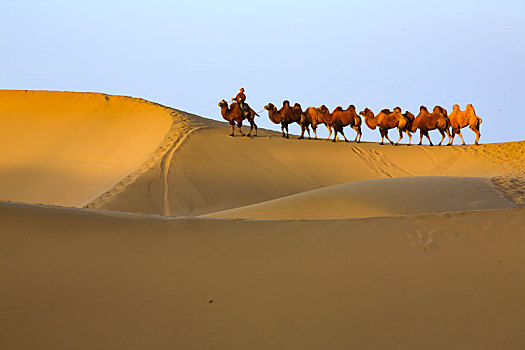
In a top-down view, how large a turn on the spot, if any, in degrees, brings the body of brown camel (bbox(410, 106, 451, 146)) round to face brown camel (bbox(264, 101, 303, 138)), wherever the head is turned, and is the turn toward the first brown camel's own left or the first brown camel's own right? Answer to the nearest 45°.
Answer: approximately 45° to the first brown camel's own left

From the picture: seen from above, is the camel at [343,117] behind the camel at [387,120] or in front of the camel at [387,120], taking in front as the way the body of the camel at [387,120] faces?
in front

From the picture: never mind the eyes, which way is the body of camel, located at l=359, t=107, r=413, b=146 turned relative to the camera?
to the viewer's left

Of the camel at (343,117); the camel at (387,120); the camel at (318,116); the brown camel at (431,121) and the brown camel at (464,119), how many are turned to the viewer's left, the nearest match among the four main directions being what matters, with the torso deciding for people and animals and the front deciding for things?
5

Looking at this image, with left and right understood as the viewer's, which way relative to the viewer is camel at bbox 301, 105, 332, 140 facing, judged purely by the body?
facing to the left of the viewer

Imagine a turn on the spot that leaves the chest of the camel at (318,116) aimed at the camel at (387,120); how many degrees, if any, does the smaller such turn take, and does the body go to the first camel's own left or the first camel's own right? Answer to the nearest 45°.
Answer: approximately 180°

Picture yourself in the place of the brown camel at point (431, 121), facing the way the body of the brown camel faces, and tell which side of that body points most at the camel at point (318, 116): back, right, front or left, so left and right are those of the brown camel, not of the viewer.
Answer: front

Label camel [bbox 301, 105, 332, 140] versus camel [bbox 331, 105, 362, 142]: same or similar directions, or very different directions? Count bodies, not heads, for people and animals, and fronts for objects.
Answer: same or similar directions

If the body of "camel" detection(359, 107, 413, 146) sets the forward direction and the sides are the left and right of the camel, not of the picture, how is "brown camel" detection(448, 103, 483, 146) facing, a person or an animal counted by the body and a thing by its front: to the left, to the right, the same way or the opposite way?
the same way

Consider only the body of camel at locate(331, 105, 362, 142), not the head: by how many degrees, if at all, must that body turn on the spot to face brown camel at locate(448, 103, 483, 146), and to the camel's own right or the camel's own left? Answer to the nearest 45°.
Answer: approximately 180°

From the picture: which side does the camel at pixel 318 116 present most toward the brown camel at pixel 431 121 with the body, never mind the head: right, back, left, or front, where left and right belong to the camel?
back

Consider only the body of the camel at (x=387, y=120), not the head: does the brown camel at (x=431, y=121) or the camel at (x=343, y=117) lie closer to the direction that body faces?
the camel

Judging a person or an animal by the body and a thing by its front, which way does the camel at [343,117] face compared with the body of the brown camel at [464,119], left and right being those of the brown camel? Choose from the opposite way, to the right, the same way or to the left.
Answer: the same way

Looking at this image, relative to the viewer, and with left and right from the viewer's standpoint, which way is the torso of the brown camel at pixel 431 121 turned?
facing to the left of the viewer

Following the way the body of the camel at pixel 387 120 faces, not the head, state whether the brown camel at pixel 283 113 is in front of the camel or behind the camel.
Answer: in front

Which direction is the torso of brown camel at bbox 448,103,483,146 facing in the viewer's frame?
to the viewer's left

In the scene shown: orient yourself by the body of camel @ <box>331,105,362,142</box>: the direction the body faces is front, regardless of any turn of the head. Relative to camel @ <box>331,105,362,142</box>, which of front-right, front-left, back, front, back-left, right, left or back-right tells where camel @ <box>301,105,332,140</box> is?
front

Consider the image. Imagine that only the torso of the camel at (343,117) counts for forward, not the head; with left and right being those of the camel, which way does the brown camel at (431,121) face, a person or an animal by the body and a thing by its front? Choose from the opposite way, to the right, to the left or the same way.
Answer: the same way
